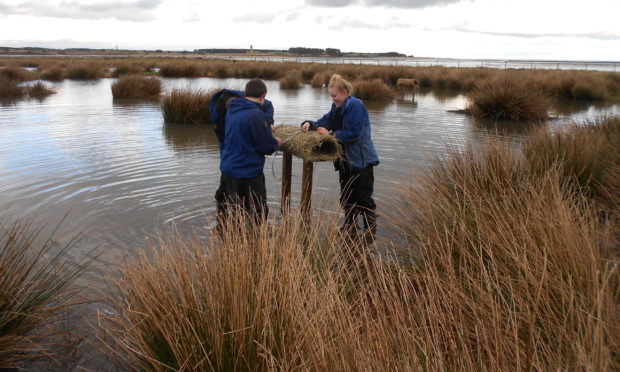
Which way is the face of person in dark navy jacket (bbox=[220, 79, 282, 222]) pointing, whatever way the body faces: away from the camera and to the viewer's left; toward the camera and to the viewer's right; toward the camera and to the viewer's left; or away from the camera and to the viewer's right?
away from the camera and to the viewer's right

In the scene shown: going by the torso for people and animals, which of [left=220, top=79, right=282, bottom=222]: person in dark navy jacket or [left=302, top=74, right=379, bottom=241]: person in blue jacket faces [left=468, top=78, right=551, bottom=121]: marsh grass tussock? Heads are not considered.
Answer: [left=220, top=79, right=282, bottom=222]: person in dark navy jacket

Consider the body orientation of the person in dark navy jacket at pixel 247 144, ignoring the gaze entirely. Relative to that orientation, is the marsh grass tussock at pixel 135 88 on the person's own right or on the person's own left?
on the person's own left

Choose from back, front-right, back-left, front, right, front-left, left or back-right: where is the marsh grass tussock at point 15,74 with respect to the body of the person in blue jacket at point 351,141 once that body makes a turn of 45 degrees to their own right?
front

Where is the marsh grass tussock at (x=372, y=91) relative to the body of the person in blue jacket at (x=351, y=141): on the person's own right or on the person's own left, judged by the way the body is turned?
on the person's own right

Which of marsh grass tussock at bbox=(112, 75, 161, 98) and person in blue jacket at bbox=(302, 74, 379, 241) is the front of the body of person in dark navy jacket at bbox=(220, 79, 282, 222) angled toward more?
the person in blue jacket

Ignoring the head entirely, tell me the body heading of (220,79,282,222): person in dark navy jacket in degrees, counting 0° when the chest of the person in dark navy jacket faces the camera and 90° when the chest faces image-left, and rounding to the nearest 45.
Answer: approximately 225°

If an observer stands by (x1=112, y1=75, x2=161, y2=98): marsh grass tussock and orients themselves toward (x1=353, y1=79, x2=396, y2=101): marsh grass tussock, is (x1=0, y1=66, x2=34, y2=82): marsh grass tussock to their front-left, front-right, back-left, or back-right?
back-left

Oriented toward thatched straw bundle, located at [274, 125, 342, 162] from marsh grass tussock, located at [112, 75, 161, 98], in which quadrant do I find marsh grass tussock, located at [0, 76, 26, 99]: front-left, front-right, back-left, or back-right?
back-right

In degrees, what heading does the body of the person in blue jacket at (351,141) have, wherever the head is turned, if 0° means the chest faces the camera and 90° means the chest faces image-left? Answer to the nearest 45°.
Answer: approximately 90°

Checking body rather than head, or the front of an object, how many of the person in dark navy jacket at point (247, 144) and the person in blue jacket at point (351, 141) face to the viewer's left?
1

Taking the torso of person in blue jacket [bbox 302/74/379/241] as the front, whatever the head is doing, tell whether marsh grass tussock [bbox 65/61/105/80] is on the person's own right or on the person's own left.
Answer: on the person's own right

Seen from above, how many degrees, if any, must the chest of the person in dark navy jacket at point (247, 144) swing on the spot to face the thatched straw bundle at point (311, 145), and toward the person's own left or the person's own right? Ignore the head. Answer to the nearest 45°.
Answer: approximately 45° to the person's own right

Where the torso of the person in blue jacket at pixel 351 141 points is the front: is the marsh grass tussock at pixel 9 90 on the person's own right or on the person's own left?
on the person's own right

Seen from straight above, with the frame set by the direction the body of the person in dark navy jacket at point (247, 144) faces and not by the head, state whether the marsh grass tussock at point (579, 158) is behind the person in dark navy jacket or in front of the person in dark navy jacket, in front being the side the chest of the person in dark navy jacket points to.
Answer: in front

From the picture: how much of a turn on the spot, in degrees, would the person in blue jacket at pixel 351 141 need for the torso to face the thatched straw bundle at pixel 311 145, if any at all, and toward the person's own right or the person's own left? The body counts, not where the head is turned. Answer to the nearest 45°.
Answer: approximately 45° to the person's own left

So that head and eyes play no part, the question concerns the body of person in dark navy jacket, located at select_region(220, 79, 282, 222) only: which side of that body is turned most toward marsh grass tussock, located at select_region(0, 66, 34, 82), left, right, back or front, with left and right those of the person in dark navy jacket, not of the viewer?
left

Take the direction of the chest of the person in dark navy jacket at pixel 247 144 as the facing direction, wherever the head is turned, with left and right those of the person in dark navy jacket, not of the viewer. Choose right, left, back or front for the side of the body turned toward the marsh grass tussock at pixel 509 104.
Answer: front
